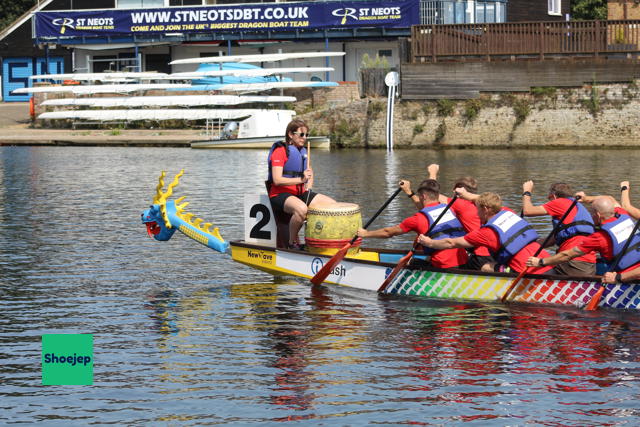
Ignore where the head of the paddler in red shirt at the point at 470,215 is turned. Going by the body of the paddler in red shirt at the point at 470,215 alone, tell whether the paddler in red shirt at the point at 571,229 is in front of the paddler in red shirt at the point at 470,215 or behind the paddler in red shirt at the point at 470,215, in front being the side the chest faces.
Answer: behind

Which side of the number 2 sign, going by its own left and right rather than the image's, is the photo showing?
front

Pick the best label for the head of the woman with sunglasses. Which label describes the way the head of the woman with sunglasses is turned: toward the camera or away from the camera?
toward the camera

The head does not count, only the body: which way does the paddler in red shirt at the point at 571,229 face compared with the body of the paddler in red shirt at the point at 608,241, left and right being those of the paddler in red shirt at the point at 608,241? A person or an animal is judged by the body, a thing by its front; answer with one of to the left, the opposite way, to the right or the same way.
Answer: the same way

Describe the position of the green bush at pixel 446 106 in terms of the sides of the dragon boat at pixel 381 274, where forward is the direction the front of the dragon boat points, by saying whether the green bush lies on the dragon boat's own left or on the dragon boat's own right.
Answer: on the dragon boat's own right

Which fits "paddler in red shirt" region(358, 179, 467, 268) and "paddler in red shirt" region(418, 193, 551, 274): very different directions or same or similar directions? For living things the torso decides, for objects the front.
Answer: same or similar directions

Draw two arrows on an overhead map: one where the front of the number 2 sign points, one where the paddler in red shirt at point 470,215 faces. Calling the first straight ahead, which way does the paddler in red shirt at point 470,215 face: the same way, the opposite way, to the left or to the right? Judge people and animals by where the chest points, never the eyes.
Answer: to the right

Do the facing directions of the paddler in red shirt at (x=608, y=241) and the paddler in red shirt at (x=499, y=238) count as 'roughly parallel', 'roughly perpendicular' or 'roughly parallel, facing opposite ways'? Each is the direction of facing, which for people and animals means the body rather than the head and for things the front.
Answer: roughly parallel

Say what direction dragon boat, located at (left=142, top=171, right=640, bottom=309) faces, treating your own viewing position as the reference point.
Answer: facing to the left of the viewer

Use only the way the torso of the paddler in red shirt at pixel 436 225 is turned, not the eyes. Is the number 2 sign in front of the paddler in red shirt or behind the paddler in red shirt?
in front

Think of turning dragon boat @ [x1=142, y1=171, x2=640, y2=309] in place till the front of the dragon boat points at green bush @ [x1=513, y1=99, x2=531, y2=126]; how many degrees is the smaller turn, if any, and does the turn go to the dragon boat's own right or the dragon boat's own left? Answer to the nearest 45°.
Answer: approximately 90° to the dragon boat's own right

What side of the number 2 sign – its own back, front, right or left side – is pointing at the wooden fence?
back

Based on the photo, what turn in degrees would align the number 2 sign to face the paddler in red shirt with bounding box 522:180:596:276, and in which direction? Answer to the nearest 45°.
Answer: approximately 45° to its left

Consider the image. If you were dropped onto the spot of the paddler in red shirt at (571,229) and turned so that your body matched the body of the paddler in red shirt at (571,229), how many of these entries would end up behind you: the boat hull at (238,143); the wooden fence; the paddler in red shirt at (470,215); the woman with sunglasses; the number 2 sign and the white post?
0

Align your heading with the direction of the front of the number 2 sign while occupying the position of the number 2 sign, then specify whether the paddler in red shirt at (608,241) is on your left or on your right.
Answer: on your left

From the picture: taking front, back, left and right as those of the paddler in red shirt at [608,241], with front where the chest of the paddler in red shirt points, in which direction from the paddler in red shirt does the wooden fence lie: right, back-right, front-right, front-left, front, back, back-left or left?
front-right

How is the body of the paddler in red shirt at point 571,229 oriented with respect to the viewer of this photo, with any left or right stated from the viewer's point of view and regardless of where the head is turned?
facing away from the viewer and to the left of the viewer

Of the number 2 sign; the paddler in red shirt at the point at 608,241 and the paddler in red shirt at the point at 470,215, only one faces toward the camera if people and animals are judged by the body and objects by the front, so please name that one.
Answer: the number 2 sign

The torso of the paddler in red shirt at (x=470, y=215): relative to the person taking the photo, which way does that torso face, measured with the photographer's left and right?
facing to the left of the viewer

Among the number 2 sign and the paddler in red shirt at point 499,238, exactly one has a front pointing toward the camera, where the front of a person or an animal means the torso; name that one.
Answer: the number 2 sign
